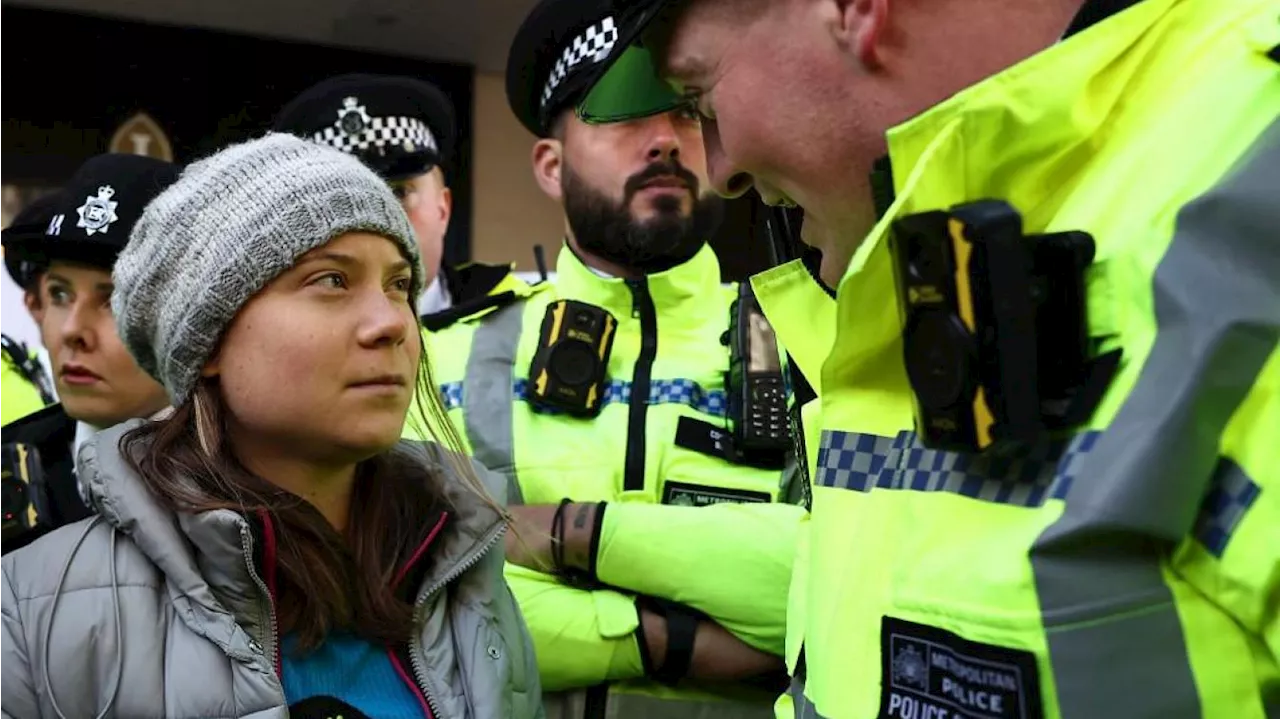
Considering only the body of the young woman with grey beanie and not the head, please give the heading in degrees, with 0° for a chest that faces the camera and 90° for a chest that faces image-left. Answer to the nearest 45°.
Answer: approximately 315°

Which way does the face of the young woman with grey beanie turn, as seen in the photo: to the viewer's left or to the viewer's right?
to the viewer's right

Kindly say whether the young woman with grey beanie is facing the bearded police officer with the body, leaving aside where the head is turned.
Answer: no
